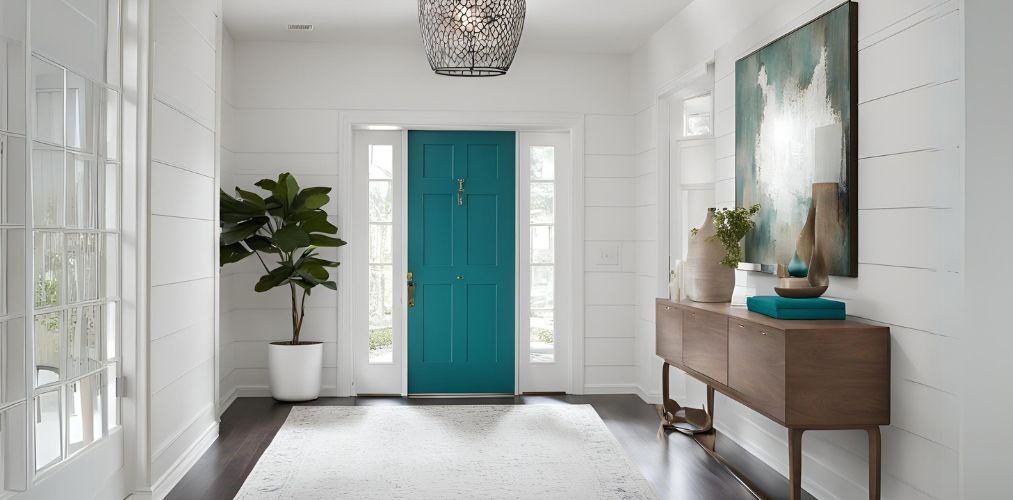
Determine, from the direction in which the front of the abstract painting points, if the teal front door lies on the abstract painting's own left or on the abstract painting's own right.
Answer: on the abstract painting's own right

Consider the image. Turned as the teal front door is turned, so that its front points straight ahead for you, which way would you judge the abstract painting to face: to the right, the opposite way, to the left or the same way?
to the right

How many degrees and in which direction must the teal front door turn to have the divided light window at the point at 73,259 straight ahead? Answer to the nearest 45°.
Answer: approximately 45° to its right

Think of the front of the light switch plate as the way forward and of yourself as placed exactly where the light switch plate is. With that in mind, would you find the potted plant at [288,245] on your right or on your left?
on your right

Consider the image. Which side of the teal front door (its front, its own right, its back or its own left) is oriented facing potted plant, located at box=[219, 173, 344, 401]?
right

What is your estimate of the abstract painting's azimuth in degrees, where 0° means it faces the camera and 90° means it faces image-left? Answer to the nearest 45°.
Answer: approximately 45°

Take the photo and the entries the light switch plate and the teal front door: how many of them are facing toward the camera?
2

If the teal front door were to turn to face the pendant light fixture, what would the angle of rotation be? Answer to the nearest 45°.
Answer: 0° — it already faces it

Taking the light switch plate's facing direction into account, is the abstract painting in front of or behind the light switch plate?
in front

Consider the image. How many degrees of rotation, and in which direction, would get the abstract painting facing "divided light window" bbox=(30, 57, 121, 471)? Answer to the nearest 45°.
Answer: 0° — it already faces it

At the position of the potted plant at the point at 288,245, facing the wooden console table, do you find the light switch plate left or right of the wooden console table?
left

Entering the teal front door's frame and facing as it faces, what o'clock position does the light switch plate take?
The light switch plate is roughly at 9 o'clock from the teal front door.

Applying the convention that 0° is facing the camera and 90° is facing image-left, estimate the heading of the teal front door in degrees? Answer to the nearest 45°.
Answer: approximately 0°

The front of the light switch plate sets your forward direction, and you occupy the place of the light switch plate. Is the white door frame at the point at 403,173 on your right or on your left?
on your right

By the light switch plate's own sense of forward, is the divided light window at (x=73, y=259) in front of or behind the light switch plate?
in front
